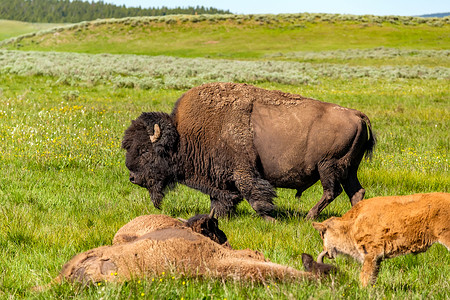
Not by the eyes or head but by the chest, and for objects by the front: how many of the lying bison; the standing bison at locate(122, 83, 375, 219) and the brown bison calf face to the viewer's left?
2

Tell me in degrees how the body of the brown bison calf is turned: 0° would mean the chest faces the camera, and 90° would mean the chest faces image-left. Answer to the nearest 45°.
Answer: approximately 90°

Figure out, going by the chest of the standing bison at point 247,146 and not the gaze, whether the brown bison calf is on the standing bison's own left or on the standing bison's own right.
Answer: on the standing bison's own left

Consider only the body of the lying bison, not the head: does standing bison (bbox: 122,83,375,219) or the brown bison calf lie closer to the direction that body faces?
the brown bison calf

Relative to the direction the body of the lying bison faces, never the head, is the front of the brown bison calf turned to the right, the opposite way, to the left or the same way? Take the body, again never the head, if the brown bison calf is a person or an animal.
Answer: the opposite way

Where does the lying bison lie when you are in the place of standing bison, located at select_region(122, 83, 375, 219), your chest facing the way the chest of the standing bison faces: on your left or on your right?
on your left

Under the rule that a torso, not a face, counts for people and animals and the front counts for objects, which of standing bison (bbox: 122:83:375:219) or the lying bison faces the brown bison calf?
the lying bison

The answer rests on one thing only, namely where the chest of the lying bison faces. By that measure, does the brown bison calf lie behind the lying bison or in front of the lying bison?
in front

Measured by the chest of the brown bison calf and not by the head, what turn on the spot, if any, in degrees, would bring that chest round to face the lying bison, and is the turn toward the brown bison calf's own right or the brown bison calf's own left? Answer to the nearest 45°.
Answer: approximately 45° to the brown bison calf's own left

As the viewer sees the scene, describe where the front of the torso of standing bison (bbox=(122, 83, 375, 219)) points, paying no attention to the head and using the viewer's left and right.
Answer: facing to the left of the viewer

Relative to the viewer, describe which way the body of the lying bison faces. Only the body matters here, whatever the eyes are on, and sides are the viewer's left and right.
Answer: facing to the right of the viewer
